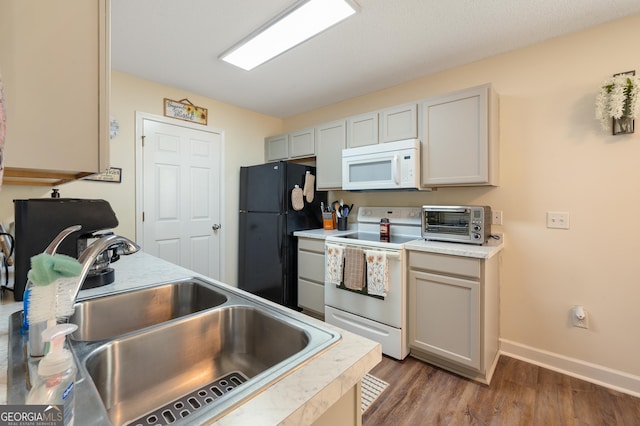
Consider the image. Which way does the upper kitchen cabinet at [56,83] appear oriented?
to the viewer's right

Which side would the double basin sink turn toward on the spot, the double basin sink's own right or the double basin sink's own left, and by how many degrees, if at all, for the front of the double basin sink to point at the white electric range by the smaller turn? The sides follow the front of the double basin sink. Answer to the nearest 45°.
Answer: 0° — it already faces it

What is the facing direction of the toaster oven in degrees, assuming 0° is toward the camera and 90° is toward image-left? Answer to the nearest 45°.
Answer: approximately 0°

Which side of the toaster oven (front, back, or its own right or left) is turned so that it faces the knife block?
right

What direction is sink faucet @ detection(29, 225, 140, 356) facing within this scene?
to the viewer's right

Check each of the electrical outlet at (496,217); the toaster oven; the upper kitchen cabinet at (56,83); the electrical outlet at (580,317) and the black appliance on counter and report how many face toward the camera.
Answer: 3
